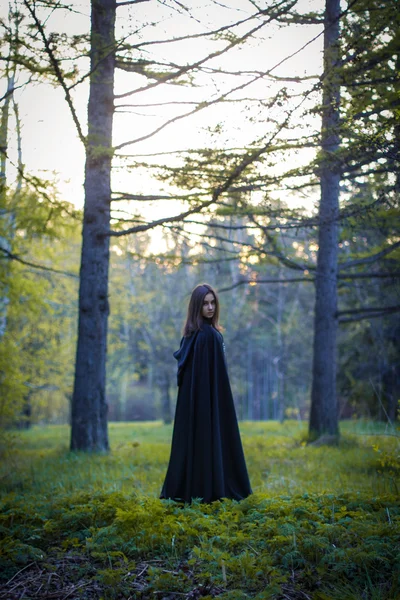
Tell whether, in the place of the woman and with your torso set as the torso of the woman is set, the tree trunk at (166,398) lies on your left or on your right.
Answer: on your left

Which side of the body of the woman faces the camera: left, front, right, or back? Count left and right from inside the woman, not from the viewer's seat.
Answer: right

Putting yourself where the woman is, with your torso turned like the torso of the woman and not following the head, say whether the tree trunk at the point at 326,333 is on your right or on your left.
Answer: on your left

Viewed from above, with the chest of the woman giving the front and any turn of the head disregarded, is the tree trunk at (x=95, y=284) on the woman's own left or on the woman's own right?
on the woman's own left

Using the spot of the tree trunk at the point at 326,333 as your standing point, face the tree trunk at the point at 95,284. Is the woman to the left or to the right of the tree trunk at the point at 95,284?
left

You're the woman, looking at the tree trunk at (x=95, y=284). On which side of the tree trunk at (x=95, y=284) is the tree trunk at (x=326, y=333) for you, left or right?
right
